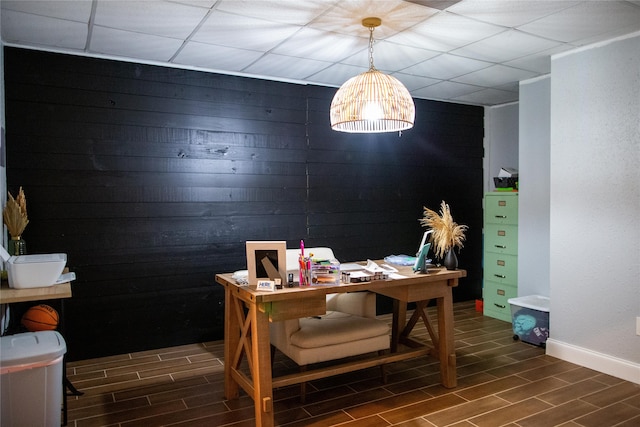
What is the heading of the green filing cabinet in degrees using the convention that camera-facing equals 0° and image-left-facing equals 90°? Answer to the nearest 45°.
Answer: approximately 45°

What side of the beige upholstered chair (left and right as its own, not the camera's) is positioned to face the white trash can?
right

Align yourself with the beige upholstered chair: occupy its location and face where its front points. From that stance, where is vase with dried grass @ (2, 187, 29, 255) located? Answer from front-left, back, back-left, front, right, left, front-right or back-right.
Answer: back-right

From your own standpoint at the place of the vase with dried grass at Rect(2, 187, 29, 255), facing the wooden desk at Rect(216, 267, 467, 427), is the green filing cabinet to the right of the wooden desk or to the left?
left

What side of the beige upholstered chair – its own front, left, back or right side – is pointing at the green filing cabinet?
left

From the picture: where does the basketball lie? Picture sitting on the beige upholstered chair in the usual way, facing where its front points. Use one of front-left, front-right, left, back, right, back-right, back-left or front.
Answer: back-right

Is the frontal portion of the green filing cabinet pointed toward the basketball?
yes

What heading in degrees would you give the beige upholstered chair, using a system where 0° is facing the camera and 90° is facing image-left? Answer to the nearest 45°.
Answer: approximately 315°

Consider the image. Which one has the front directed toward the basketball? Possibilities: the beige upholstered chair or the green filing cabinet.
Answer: the green filing cabinet
